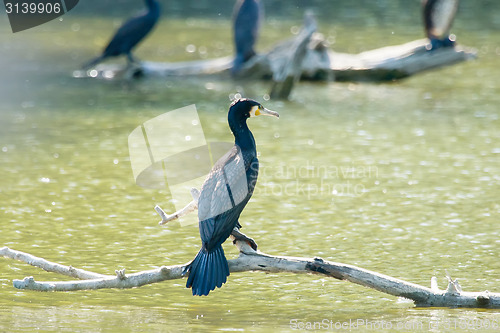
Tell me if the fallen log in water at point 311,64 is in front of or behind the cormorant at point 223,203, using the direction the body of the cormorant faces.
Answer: in front

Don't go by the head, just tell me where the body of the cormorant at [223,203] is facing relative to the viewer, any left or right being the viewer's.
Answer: facing away from the viewer and to the right of the viewer

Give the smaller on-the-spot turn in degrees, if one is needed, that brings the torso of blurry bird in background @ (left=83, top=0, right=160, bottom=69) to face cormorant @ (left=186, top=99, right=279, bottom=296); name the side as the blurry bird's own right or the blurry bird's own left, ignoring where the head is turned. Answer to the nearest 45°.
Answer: approximately 90° to the blurry bird's own right

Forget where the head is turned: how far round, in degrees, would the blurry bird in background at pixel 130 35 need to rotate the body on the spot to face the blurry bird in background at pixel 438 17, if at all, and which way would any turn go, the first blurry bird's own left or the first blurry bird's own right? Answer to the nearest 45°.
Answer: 0° — it already faces it

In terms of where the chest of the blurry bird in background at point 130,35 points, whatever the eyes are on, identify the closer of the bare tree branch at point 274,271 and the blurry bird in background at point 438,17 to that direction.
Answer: the blurry bird in background

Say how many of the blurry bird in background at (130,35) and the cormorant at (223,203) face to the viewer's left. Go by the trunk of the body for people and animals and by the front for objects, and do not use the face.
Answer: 0

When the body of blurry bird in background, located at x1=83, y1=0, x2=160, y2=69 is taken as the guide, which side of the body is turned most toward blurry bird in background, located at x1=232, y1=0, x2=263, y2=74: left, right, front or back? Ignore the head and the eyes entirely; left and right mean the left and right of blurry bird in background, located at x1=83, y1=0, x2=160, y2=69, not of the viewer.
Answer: front

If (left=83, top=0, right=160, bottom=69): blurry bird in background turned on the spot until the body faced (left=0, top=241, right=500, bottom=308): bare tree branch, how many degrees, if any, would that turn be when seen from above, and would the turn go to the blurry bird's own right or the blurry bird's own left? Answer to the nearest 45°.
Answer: approximately 90° to the blurry bird's own right

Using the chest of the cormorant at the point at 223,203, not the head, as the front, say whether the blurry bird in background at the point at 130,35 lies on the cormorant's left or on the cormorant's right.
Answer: on the cormorant's left

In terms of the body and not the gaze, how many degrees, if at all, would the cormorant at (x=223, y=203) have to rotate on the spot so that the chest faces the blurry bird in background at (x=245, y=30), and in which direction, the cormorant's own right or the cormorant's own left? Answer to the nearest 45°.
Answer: approximately 45° to the cormorant's own left

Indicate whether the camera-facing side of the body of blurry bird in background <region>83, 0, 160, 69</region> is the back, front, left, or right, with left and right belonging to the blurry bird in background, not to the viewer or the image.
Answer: right
